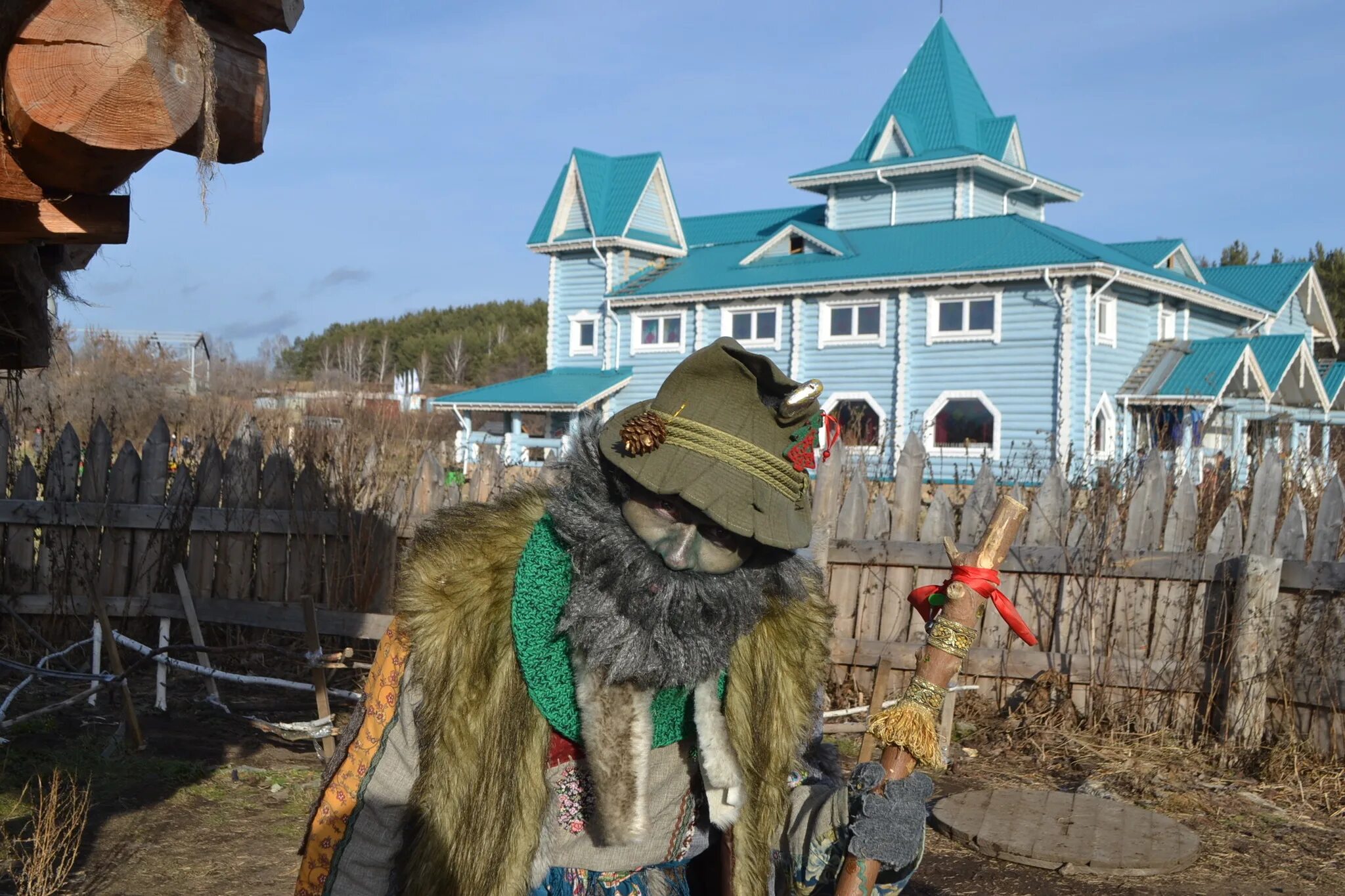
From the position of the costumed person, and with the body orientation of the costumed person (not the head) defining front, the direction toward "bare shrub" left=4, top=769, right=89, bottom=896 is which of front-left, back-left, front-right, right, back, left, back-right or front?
back-right

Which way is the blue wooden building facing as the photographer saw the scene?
facing the viewer and to the right of the viewer

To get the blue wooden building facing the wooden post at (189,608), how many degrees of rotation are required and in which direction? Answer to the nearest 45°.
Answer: approximately 45° to its right

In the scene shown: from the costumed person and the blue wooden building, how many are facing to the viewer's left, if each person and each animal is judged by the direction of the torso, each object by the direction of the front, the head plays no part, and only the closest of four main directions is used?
0

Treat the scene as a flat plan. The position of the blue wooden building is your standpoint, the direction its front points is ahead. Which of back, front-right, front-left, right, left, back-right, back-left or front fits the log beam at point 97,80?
front-right

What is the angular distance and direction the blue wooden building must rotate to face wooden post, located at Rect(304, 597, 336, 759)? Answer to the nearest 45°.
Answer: approximately 45° to its right

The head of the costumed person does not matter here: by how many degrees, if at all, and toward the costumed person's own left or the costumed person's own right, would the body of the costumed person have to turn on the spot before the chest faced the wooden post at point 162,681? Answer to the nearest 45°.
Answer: approximately 135° to the costumed person's own right

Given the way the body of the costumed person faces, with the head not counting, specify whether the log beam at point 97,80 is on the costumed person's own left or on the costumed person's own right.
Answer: on the costumed person's own right

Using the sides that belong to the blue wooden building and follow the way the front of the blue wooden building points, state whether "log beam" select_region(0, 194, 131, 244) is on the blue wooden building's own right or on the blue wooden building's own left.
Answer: on the blue wooden building's own right
